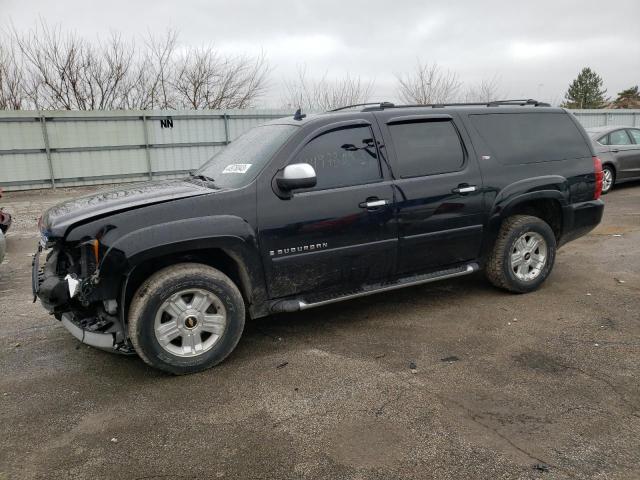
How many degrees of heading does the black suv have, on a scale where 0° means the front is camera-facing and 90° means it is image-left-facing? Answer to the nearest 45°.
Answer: approximately 45°

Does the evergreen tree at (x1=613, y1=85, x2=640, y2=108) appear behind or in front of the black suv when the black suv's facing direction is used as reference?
behind

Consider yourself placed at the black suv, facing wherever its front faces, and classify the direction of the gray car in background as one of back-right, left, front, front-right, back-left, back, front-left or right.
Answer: back
